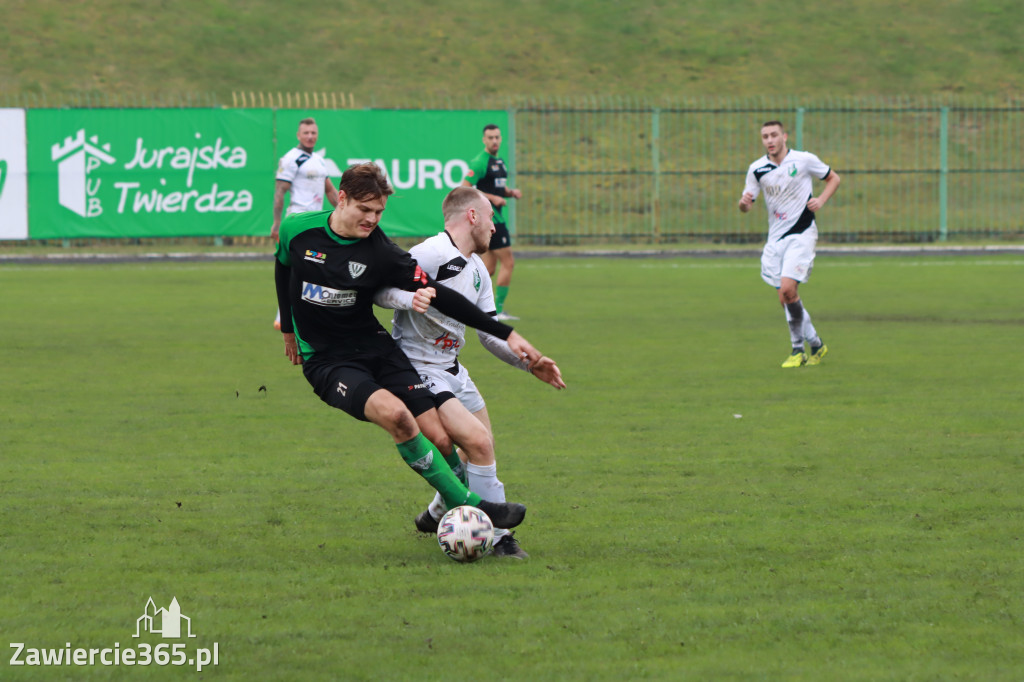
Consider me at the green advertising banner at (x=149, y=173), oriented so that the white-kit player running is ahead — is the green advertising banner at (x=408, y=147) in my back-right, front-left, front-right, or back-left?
front-left

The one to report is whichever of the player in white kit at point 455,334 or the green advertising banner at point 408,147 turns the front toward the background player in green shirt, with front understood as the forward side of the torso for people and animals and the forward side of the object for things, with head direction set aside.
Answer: the green advertising banner

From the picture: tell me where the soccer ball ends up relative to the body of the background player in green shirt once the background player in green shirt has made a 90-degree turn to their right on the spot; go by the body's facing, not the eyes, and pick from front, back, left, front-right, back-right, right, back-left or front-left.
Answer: front-left

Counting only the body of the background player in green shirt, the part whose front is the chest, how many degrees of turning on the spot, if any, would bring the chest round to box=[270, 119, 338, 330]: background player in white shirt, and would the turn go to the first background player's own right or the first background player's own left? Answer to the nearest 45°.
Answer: approximately 90° to the first background player's own right

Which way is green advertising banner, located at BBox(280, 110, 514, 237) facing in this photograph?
toward the camera

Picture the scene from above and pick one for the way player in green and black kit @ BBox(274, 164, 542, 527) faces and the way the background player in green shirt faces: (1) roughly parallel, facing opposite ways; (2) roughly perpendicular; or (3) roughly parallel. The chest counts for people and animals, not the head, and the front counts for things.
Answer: roughly parallel

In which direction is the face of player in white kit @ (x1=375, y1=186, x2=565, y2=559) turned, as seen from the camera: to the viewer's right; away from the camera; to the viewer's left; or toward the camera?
to the viewer's right

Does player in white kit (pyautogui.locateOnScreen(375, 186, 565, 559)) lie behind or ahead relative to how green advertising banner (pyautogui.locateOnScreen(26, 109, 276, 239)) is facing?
ahead

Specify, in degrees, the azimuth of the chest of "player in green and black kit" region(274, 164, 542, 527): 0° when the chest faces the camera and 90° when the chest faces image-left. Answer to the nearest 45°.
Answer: approximately 315°

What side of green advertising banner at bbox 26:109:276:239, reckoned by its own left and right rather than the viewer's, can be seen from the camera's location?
front

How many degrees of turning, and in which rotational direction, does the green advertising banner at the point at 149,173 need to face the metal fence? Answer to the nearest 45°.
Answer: approximately 135° to its left

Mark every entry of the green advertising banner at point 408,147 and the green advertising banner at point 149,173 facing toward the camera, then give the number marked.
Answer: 2

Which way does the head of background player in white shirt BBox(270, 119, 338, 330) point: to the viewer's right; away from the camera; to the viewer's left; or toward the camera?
toward the camera

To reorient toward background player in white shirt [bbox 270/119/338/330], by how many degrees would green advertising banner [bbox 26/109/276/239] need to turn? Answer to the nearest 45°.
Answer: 0° — it already faces them

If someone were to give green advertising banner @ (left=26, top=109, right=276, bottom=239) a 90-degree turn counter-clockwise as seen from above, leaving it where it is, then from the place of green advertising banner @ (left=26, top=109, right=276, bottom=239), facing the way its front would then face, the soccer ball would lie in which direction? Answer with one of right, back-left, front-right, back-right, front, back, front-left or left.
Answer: right

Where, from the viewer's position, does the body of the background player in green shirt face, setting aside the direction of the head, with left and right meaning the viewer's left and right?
facing the viewer and to the right of the viewer

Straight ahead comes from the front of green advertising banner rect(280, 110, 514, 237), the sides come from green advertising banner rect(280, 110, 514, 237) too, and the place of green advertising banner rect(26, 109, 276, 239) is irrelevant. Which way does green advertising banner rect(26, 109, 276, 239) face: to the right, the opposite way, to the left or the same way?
the same way

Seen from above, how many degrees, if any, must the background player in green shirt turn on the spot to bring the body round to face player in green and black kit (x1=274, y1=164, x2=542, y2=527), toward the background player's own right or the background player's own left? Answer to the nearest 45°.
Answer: approximately 45° to the background player's own right
